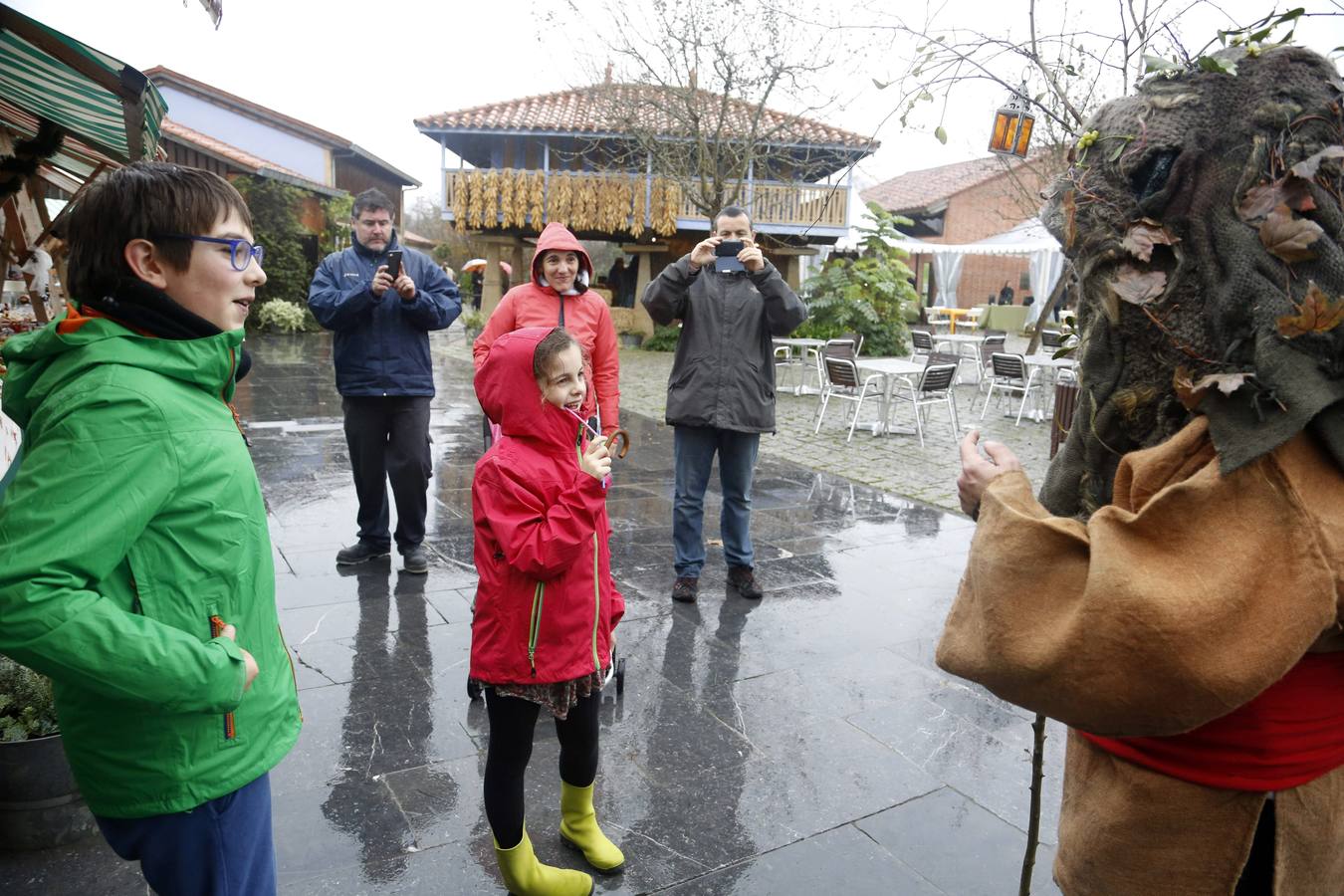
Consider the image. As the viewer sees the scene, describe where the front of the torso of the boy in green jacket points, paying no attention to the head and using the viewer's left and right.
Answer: facing to the right of the viewer

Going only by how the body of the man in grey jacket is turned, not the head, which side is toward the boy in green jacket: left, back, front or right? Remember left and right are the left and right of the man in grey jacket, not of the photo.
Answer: front

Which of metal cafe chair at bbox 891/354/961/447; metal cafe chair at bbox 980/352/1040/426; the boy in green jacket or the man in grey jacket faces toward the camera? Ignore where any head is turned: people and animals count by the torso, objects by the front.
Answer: the man in grey jacket

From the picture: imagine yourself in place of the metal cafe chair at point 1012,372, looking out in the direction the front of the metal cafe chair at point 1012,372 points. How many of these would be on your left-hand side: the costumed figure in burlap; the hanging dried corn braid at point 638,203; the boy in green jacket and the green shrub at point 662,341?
2

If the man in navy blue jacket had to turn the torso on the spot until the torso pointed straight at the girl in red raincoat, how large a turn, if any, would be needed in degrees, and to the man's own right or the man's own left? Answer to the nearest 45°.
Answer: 0° — they already face them

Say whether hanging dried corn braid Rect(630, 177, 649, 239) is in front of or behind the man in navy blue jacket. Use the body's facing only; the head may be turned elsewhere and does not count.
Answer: behind

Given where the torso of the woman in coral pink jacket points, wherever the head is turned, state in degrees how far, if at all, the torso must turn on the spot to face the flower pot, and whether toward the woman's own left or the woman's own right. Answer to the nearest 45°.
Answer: approximately 45° to the woman's own right

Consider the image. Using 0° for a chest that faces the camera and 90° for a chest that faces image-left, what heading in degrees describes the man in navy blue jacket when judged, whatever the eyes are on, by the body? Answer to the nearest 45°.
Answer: approximately 0°

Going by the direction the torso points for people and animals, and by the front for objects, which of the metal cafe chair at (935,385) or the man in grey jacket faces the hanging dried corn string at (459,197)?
the metal cafe chair

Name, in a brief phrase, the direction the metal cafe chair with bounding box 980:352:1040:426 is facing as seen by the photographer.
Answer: facing away from the viewer and to the right of the viewer
